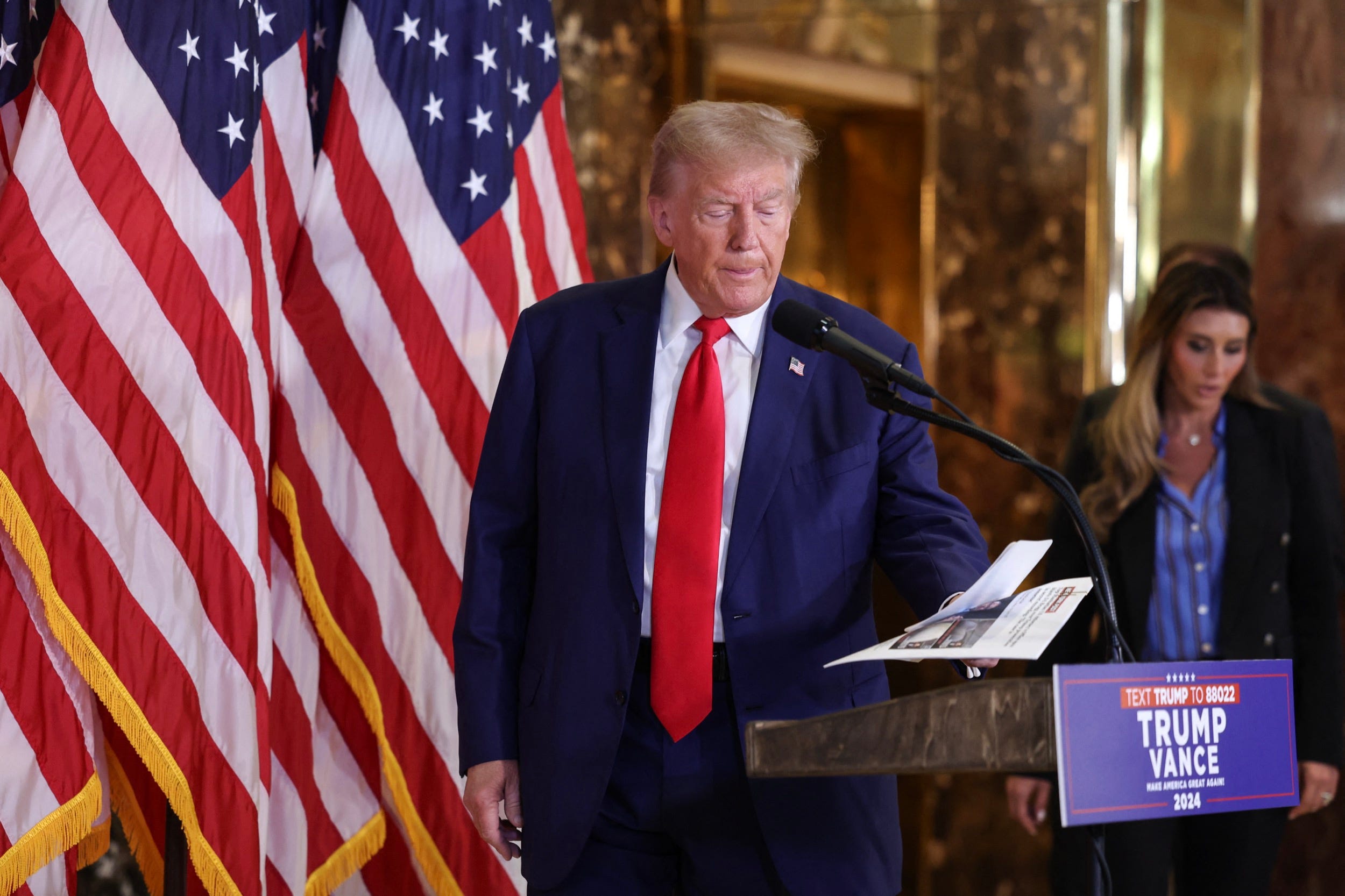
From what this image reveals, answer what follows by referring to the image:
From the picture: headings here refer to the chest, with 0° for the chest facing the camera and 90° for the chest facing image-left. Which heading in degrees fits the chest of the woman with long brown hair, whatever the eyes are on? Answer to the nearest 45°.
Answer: approximately 0°

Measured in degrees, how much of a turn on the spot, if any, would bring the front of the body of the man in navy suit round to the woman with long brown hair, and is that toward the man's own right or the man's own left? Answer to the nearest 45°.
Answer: approximately 135° to the man's own left

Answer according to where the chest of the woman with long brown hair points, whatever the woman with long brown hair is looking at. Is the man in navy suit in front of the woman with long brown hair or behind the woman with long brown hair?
in front

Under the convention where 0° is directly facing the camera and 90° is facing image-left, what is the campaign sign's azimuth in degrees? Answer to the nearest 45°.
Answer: approximately 315°

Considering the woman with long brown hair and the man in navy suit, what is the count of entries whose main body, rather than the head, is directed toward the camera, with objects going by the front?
2
